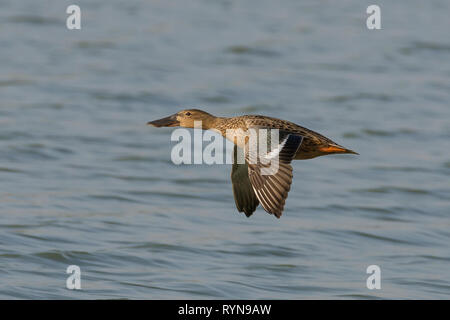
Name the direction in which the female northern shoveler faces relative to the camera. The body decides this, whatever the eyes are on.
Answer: to the viewer's left
